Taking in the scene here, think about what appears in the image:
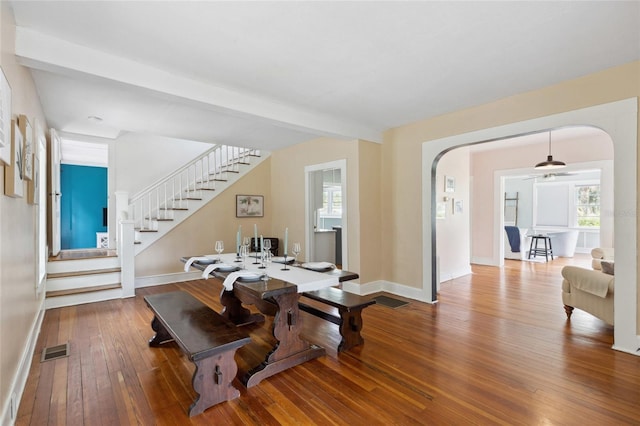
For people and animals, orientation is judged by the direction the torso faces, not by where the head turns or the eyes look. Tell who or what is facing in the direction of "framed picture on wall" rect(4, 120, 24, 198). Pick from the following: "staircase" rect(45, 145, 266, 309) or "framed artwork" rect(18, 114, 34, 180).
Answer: the staircase

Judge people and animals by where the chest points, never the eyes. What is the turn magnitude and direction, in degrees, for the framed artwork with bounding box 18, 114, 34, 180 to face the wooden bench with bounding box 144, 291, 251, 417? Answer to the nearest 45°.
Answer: approximately 45° to its right

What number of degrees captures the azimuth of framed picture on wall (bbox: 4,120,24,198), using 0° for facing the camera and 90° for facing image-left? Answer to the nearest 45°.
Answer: approximately 270°

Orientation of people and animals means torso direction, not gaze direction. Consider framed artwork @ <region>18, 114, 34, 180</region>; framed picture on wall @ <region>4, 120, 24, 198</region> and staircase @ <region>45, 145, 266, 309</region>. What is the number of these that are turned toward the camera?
1

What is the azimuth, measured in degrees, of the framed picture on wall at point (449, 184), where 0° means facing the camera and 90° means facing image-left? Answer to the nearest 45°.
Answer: approximately 315°

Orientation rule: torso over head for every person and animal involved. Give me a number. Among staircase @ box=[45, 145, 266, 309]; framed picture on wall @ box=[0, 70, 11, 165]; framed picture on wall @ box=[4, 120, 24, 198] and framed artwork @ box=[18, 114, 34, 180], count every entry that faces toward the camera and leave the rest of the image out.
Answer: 1

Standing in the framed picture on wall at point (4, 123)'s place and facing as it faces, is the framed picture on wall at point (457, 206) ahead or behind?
ahead

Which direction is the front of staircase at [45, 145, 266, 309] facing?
toward the camera

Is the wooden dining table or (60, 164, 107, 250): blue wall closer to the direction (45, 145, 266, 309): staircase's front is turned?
the wooden dining table

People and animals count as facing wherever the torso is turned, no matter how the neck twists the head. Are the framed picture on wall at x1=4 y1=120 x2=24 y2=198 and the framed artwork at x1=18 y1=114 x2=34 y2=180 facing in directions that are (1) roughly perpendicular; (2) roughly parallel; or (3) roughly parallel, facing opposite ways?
roughly parallel

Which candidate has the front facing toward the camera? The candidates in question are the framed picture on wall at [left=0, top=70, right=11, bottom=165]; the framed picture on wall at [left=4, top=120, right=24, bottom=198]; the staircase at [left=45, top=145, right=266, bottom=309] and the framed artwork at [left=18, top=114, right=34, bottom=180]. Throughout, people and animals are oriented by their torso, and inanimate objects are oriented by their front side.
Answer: the staircase

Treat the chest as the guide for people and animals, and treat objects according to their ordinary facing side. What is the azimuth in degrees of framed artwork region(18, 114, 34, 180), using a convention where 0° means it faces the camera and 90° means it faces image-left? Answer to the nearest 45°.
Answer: approximately 270°

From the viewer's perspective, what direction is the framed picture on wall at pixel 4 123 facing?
to the viewer's right

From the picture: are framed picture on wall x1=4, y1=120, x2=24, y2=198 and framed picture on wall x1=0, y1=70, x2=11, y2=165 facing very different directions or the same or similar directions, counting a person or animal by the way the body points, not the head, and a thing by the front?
same or similar directions

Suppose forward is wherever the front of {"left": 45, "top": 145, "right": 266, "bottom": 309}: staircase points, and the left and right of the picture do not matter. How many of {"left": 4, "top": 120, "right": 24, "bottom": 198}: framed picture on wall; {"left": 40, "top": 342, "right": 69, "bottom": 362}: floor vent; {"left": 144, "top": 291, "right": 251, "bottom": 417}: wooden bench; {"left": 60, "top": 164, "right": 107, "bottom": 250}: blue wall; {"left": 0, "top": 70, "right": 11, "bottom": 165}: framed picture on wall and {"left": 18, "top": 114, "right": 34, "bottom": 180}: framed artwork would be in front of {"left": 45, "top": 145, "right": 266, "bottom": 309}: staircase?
5

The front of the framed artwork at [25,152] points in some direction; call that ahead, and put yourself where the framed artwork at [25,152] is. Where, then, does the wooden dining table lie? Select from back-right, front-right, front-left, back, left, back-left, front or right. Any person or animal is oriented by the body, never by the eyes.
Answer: front-right
